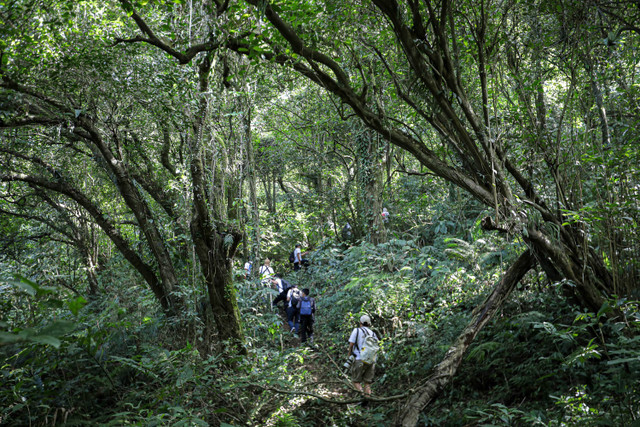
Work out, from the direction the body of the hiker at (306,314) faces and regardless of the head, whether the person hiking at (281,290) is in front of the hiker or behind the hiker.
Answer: in front

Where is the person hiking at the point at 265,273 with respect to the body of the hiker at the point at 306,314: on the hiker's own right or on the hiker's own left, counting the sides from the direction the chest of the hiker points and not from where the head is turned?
on the hiker's own left

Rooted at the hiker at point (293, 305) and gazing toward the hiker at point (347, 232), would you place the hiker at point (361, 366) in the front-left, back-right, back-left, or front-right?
back-right

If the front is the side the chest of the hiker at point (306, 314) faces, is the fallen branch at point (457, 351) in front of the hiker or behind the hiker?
behind

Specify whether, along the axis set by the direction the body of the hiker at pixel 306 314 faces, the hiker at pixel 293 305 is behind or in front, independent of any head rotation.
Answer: in front

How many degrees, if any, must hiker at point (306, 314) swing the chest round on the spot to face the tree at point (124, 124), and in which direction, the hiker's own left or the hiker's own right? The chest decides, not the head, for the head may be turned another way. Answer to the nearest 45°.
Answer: approximately 135° to the hiker's own left

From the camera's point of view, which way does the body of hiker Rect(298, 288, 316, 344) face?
away from the camera
